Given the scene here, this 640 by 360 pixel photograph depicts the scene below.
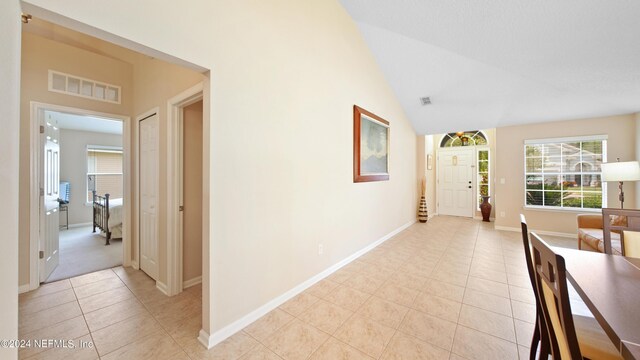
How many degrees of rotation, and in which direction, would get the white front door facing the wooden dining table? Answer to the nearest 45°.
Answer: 0° — it already faces it

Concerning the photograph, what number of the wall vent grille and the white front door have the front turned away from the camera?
0

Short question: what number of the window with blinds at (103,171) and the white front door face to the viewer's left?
0

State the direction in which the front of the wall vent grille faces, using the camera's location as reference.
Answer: facing the viewer and to the right of the viewer

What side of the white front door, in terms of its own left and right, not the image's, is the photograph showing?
front

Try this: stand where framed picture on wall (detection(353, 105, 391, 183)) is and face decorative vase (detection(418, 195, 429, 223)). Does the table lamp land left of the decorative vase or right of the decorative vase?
right
